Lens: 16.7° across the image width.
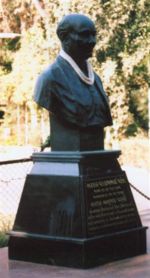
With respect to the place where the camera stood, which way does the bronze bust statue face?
facing the viewer and to the right of the viewer
